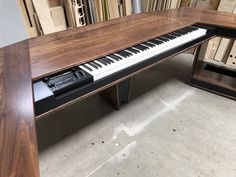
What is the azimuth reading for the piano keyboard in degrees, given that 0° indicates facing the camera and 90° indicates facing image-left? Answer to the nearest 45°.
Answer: approximately 315°

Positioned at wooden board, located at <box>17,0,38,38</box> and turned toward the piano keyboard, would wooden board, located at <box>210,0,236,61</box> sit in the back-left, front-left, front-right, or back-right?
front-left

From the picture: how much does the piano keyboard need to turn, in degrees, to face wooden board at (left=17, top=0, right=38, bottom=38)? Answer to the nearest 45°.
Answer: approximately 180°

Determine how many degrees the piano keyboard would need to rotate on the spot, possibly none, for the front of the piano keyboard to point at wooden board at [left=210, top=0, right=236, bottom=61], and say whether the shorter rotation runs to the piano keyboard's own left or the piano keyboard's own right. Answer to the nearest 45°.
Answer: approximately 90° to the piano keyboard's own left

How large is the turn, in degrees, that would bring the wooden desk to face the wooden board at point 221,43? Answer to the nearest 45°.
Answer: approximately 90° to its left

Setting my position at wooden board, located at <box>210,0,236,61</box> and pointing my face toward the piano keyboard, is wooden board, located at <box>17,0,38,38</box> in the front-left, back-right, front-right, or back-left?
front-right

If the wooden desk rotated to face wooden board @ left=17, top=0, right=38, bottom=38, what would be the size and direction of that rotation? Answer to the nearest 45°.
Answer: approximately 180°

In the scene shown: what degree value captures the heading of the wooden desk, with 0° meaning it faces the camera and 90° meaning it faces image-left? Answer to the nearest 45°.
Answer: approximately 315°
